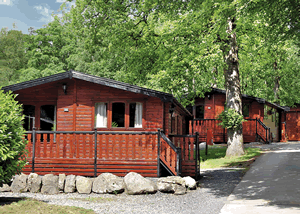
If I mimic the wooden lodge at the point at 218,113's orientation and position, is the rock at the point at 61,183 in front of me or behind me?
in front

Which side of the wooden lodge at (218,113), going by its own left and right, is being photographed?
front

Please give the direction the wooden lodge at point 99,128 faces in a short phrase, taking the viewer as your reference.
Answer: facing the viewer

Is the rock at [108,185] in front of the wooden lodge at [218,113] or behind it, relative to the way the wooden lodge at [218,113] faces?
in front

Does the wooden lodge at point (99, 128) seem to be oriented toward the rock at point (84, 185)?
yes

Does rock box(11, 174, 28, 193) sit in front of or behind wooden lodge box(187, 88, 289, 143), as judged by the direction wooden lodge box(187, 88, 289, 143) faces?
in front

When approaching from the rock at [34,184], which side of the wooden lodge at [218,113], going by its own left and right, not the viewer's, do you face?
front

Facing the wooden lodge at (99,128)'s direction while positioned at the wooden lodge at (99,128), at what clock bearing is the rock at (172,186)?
The rock is roughly at 11 o'clock from the wooden lodge.

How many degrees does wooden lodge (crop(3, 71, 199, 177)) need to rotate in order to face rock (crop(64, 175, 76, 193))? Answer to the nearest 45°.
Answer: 0° — it already faces it

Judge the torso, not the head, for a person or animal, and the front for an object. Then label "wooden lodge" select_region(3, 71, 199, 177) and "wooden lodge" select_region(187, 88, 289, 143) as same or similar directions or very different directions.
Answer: same or similar directions

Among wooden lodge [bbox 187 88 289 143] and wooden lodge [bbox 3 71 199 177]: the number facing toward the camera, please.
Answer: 2

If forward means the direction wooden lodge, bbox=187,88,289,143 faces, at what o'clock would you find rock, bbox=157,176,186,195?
The rock is roughly at 12 o'clock from the wooden lodge.
